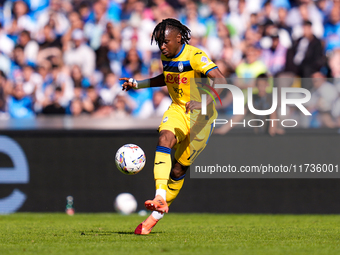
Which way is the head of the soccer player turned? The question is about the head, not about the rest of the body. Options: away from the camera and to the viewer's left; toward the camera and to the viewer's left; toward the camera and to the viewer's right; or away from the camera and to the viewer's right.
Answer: toward the camera and to the viewer's left

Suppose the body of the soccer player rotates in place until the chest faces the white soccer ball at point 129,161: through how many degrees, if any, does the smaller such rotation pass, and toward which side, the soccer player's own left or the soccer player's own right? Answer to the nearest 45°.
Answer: approximately 45° to the soccer player's own right

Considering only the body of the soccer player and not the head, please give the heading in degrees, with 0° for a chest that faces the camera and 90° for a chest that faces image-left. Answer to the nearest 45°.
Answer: approximately 45°

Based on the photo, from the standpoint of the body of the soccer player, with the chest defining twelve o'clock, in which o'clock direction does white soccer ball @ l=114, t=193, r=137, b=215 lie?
The white soccer ball is roughly at 4 o'clock from the soccer player.
